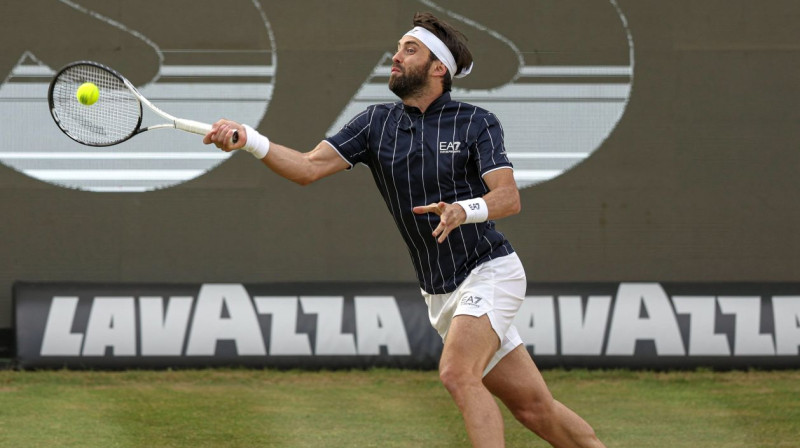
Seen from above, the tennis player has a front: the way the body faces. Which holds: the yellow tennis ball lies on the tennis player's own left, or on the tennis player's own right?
on the tennis player's own right

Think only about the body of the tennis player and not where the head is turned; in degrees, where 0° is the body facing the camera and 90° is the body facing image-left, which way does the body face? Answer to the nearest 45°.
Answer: approximately 45°

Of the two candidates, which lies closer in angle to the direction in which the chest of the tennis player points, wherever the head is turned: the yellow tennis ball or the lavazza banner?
the yellow tennis ball

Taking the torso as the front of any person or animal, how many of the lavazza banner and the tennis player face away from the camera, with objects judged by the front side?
0
